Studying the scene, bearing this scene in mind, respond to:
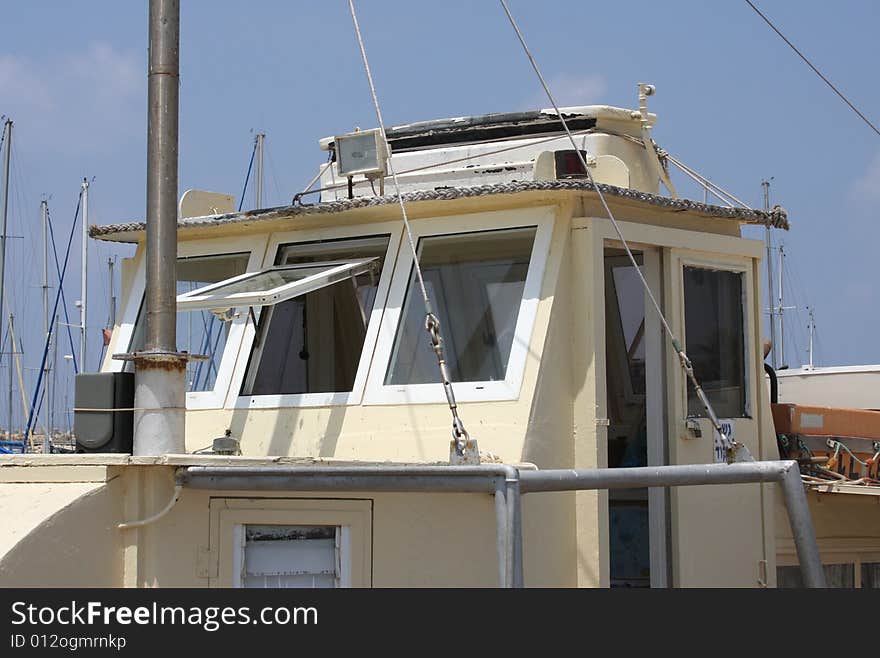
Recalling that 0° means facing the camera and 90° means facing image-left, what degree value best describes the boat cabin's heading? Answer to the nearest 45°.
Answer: approximately 45°
